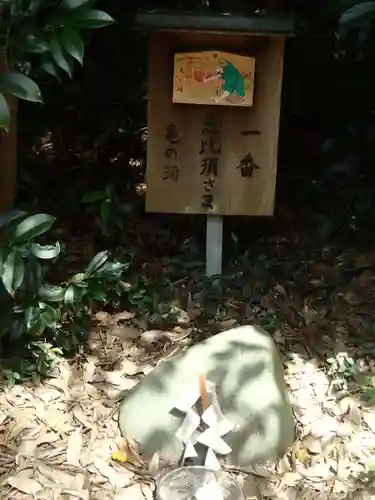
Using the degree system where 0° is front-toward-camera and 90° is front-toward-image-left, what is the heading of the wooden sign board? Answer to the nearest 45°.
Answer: approximately 0°
